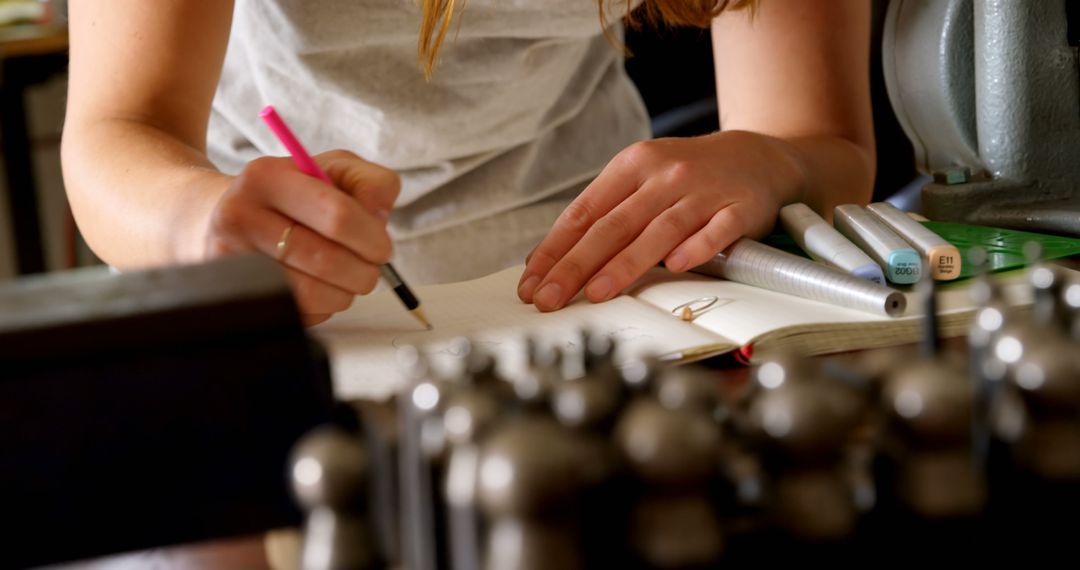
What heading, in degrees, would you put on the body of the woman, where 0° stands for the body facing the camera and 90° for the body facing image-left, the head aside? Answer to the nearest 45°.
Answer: approximately 0°
